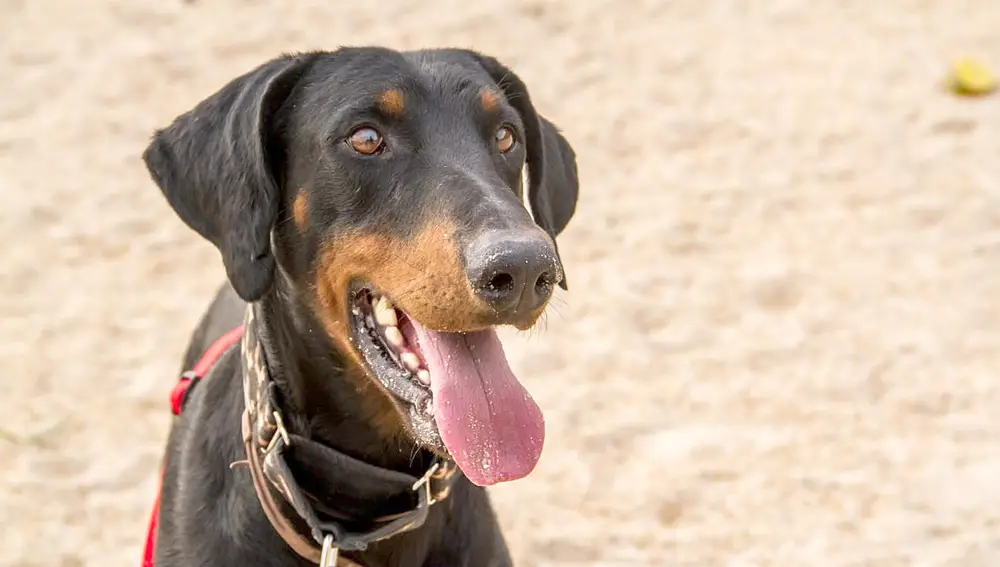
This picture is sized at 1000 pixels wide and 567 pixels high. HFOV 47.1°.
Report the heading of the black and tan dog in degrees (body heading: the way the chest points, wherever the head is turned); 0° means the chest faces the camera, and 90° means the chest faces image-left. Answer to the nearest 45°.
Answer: approximately 315°
